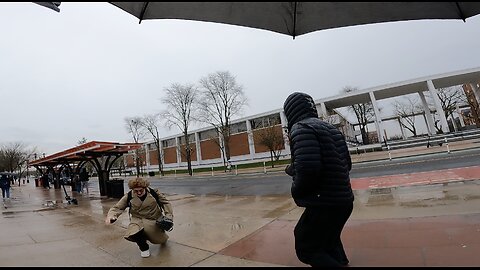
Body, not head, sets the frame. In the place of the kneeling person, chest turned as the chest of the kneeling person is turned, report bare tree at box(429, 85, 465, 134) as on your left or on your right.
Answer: on your left

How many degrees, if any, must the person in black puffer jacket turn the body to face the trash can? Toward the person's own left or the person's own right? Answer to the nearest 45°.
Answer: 0° — they already face it

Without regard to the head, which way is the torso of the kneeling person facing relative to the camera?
toward the camera

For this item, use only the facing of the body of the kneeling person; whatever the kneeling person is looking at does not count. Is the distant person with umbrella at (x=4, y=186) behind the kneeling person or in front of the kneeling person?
behind

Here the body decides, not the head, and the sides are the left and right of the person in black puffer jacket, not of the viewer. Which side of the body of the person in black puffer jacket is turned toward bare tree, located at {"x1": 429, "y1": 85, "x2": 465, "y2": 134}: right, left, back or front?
right

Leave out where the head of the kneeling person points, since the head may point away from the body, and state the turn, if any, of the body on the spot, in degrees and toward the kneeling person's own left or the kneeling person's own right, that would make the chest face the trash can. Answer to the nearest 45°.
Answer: approximately 180°

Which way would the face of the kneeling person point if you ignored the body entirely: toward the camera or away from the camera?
toward the camera

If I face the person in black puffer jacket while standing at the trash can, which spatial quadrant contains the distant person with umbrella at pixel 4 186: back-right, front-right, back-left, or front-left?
back-right

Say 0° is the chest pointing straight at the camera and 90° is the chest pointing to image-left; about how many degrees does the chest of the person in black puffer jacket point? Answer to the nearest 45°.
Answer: approximately 135°

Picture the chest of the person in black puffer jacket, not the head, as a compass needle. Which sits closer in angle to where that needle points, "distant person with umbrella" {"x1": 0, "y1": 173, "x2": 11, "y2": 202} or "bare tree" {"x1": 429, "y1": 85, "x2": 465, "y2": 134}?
the distant person with umbrella

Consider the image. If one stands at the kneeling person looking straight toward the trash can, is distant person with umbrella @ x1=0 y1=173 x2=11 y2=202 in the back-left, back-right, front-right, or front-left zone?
front-left
